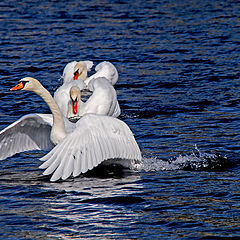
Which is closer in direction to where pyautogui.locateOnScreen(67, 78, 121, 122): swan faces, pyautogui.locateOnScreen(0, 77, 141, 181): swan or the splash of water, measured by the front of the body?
the swan

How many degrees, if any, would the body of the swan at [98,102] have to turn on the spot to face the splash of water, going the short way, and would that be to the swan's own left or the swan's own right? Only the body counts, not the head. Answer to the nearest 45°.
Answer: approximately 90° to the swan's own left

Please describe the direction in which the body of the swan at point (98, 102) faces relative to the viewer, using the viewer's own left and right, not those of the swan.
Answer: facing the viewer and to the left of the viewer

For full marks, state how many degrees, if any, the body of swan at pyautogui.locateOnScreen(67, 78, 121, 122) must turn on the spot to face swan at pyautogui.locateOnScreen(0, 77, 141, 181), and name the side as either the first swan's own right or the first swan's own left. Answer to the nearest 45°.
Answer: approximately 45° to the first swan's own left
